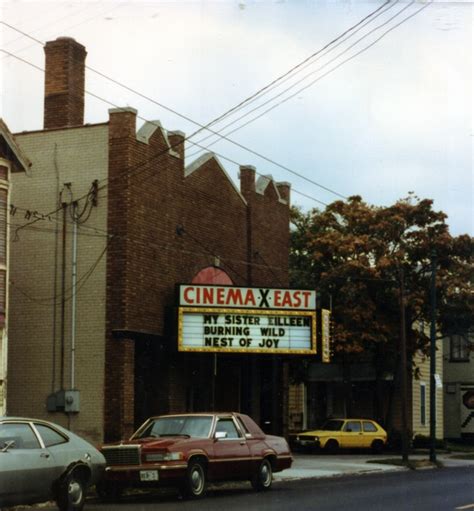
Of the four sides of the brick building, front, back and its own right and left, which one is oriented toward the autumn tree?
left

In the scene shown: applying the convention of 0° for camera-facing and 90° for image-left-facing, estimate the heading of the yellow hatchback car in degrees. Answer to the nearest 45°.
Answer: approximately 45°

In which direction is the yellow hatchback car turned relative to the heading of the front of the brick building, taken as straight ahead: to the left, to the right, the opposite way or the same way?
to the right

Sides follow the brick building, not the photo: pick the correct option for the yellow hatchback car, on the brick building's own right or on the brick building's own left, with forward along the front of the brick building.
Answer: on the brick building's own left

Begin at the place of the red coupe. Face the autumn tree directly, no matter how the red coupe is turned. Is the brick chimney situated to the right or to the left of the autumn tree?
left

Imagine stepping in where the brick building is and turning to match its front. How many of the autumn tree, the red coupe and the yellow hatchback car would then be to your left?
2

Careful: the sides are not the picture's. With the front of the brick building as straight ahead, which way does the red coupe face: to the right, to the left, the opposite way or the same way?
to the right

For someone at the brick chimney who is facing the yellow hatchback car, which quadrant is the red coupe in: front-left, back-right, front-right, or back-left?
back-right

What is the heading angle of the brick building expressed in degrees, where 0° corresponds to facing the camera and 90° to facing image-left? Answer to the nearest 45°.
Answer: approximately 315°

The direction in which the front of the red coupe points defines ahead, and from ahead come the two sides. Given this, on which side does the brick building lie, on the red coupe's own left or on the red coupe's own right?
on the red coupe's own right
